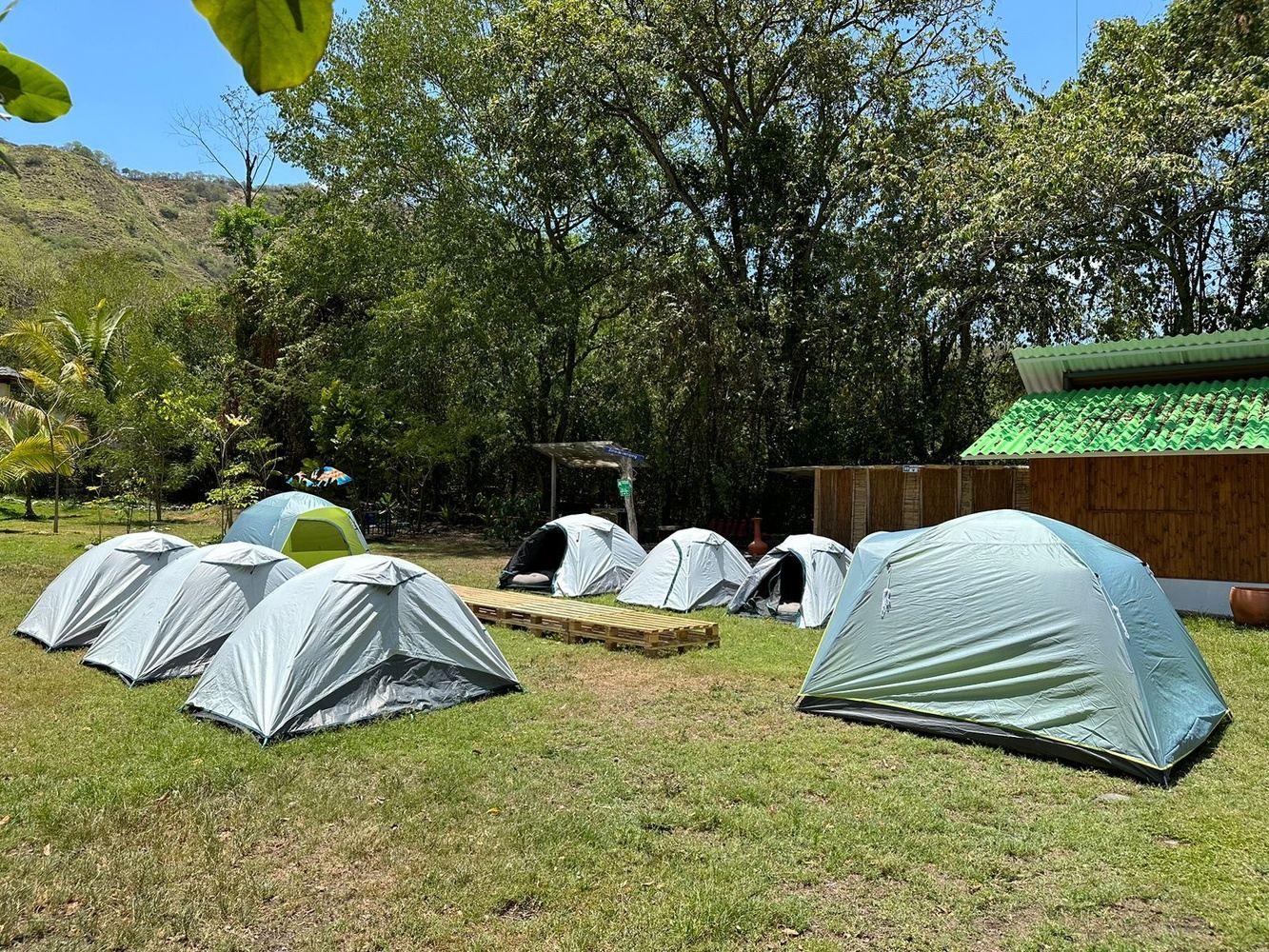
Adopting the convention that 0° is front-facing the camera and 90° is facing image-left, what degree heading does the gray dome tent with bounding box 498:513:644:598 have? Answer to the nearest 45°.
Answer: approximately 45°

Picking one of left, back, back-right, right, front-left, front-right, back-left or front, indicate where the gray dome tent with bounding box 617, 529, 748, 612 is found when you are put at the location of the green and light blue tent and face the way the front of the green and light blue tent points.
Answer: front

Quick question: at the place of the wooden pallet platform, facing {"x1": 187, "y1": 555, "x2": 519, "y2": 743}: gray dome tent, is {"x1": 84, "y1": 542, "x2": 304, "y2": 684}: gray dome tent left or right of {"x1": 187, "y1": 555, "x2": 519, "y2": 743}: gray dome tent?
right

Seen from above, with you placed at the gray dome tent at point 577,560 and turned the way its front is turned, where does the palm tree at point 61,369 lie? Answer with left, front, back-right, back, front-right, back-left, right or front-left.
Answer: right

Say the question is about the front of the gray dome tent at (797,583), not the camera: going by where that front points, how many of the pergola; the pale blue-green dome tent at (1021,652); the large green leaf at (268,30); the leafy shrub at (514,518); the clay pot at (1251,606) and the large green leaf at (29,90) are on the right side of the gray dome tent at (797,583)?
2

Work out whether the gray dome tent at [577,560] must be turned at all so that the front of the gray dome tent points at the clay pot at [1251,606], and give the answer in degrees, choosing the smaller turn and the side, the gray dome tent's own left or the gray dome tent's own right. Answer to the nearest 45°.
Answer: approximately 90° to the gray dome tent's own left

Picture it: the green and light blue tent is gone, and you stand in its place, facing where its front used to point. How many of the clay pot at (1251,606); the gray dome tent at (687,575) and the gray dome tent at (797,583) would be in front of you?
3

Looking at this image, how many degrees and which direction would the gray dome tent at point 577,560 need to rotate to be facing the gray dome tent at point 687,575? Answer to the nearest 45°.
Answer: approximately 90° to its left

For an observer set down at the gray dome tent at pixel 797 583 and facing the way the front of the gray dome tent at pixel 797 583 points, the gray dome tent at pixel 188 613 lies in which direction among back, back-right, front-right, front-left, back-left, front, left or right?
front

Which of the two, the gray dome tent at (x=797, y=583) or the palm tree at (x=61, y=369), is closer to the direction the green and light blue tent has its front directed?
the gray dome tent

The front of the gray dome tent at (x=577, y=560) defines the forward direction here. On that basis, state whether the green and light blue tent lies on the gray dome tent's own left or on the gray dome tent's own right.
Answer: on the gray dome tent's own right

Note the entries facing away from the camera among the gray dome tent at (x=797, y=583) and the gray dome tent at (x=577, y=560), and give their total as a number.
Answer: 0

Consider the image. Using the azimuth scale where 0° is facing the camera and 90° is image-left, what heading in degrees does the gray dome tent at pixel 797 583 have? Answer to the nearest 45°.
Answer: approximately 45°

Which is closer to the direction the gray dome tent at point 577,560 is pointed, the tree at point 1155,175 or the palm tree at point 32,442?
the palm tree

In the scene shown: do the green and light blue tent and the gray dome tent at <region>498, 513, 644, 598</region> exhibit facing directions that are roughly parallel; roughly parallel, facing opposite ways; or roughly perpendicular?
roughly perpendicular

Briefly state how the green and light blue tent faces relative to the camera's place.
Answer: facing the viewer and to the right of the viewer

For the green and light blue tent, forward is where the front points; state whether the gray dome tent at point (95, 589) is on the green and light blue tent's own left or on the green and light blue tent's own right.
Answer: on the green and light blue tent's own right

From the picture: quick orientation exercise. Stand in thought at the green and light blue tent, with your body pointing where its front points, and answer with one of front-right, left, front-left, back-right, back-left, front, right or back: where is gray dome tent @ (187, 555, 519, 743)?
front-right

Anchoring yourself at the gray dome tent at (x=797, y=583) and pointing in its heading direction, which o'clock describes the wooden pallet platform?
The wooden pallet platform is roughly at 12 o'clock from the gray dome tent.
